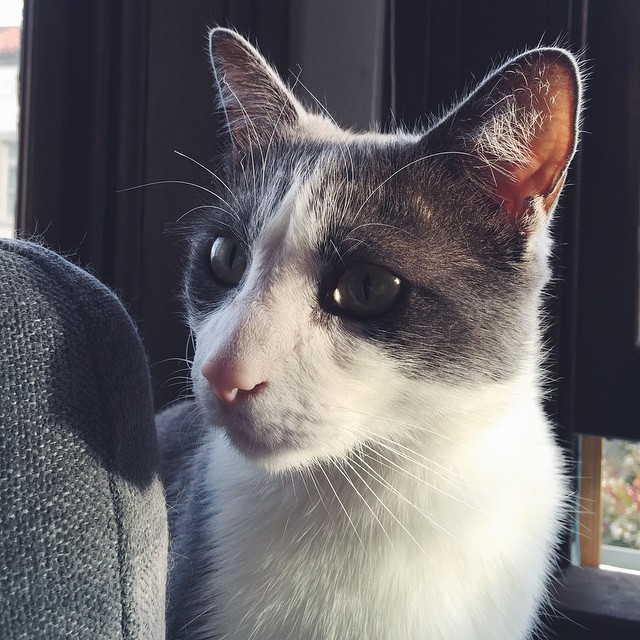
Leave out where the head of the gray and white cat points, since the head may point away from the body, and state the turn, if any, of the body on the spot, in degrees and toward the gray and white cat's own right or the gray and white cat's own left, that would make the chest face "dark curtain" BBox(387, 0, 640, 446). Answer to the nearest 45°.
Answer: approximately 180°

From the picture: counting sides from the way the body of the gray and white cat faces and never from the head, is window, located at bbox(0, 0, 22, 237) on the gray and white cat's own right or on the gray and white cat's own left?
on the gray and white cat's own right

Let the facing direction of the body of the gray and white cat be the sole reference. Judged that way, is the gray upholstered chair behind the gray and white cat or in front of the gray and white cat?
in front

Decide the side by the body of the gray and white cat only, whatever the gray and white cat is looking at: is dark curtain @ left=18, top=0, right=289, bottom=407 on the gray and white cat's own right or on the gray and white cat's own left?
on the gray and white cat's own right

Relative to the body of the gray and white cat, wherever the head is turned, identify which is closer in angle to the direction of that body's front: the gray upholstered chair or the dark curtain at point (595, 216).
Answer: the gray upholstered chair

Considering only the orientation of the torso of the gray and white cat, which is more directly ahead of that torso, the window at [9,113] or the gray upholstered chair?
the gray upholstered chair
